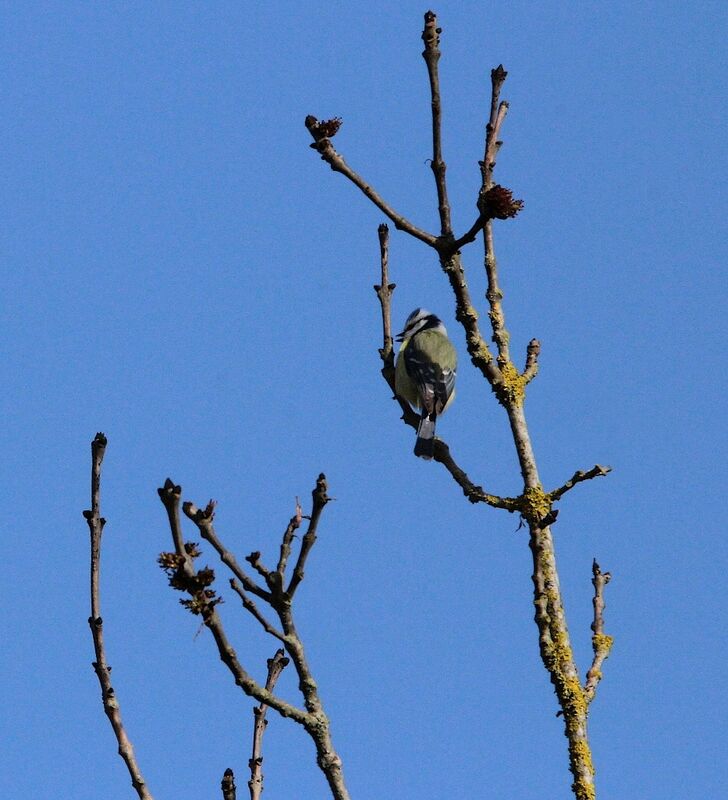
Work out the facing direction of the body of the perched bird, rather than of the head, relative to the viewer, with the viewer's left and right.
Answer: facing away from the viewer and to the left of the viewer
